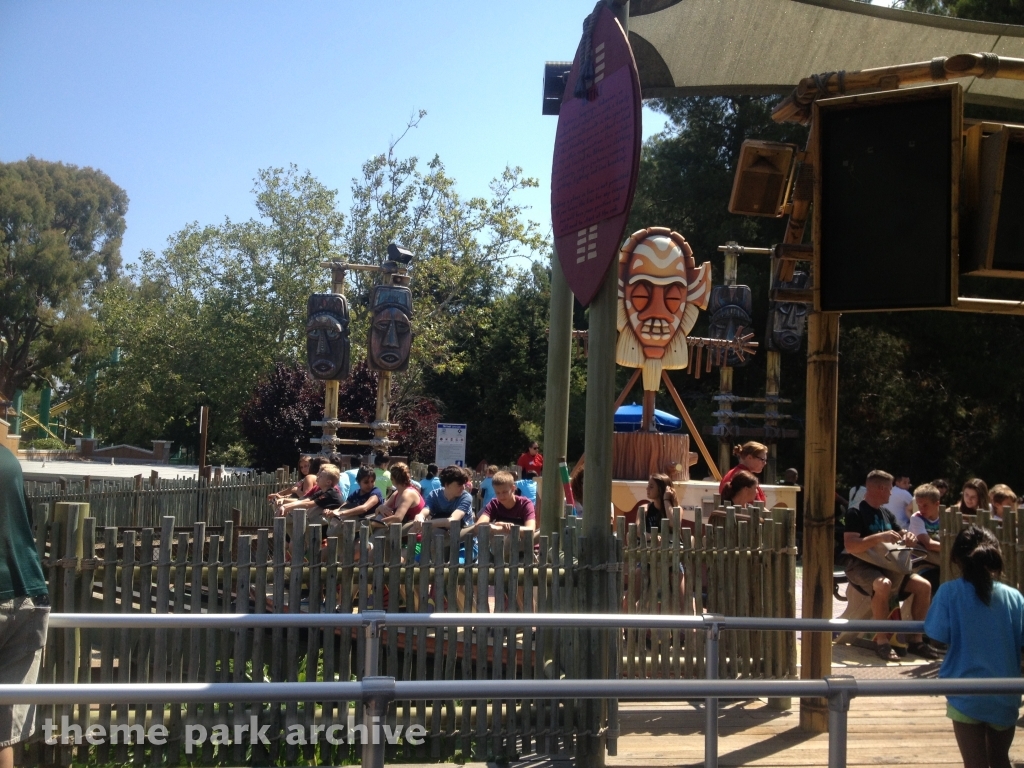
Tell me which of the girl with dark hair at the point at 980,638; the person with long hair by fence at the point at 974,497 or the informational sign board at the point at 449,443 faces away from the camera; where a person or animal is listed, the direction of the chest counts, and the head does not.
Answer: the girl with dark hair

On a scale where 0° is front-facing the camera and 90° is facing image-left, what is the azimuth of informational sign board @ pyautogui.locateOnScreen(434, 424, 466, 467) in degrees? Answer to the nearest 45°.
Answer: approximately 0°

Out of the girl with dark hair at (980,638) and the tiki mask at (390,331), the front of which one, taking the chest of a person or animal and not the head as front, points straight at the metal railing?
the tiki mask
